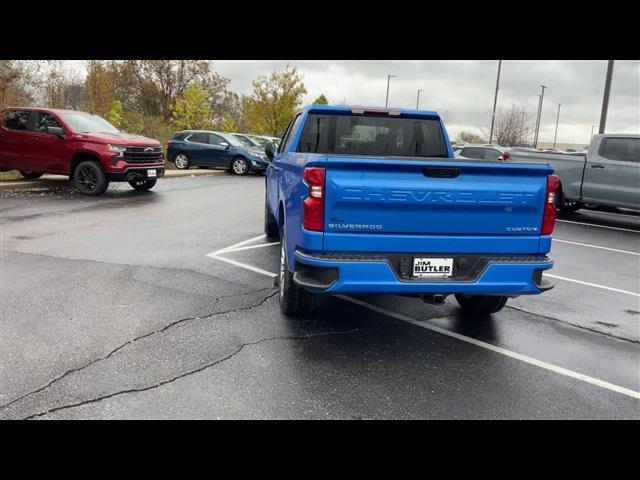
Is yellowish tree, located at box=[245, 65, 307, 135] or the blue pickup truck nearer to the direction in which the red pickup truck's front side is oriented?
the blue pickup truck

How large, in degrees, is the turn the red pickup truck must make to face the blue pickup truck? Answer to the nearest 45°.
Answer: approximately 45° to its right

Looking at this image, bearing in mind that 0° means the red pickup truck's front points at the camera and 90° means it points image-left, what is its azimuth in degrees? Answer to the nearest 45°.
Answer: approximately 315°

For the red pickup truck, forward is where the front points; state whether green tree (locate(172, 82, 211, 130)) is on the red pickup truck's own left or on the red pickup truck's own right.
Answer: on the red pickup truck's own left

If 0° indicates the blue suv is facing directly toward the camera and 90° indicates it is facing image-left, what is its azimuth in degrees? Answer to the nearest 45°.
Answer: approximately 315°

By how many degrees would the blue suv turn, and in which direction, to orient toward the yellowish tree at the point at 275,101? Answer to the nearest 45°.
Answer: approximately 135° to its left
